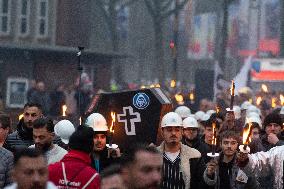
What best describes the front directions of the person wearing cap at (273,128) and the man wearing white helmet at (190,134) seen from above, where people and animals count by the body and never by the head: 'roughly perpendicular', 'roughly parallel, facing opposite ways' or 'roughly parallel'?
roughly parallel

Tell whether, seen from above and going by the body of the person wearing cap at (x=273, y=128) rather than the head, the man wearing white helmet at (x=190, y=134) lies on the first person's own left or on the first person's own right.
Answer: on the first person's own right

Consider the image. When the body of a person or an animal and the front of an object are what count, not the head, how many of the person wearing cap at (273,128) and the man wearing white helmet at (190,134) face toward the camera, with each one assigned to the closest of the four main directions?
2

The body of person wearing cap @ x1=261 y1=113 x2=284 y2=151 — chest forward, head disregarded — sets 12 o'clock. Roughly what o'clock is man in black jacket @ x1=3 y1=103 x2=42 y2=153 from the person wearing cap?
The man in black jacket is roughly at 2 o'clock from the person wearing cap.

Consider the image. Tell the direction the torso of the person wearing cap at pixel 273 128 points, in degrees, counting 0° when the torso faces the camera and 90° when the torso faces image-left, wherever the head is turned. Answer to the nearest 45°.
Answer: approximately 0°

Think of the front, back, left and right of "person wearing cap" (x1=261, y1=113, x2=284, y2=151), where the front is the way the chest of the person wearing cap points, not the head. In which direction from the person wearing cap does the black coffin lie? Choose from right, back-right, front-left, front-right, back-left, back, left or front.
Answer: front-right

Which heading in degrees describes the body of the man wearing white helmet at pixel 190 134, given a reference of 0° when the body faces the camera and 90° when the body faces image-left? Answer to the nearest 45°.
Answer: approximately 0°

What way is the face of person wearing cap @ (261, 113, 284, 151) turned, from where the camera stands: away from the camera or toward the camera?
toward the camera

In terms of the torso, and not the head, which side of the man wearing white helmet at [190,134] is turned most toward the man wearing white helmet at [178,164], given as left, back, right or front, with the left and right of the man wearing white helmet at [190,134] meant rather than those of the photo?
front
